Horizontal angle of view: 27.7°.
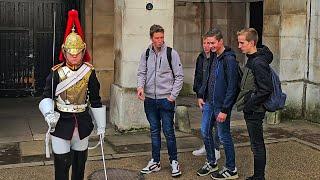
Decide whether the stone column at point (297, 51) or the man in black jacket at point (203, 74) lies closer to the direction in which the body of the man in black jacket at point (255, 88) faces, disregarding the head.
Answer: the man in black jacket

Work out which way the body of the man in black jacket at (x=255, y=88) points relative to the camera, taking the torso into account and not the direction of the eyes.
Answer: to the viewer's left

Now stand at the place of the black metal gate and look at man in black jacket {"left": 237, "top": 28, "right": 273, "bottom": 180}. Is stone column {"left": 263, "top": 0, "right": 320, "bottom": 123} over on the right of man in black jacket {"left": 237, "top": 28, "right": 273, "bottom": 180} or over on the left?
left

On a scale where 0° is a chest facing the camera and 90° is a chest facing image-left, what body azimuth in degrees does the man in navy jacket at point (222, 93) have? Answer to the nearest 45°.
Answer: approximately 45°

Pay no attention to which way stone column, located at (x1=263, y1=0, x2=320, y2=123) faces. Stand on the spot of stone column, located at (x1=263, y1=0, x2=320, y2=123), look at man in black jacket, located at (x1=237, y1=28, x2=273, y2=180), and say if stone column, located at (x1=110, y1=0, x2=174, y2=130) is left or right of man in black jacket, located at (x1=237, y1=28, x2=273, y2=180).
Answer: right

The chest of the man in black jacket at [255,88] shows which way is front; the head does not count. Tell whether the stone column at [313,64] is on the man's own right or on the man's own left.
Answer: on the man's own right

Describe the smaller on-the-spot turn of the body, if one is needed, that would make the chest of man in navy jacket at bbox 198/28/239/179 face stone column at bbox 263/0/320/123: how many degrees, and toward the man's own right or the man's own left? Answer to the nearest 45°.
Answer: approximately 135° to the man's own right

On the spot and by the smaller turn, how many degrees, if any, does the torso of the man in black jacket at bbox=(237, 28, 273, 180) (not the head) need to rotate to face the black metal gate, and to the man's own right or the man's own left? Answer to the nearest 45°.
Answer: approximately 45° to the man's own right

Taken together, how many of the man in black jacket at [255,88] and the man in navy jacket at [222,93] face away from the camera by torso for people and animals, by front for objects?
0

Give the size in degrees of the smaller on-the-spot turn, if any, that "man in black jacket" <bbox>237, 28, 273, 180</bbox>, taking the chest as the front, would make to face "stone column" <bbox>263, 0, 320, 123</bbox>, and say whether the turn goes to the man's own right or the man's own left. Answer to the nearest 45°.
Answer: approximately 90° to the man's own right
